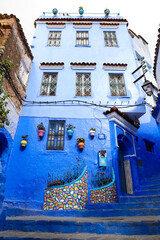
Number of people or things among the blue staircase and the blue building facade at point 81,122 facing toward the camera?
2

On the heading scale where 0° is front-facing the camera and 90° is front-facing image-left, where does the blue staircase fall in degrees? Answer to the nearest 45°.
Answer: approximately 0°

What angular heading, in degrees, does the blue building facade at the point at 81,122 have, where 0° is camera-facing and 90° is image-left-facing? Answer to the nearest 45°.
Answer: approximately 0°
